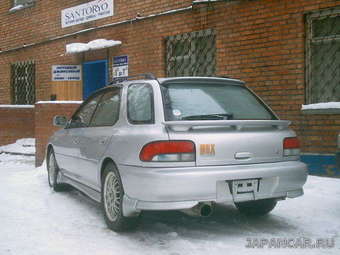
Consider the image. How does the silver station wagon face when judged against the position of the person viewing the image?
facing away from the viewer and to the left of the viewer

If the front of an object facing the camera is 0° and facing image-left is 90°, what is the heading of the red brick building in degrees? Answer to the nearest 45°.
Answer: approximately 45°

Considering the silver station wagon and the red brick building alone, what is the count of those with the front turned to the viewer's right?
0
